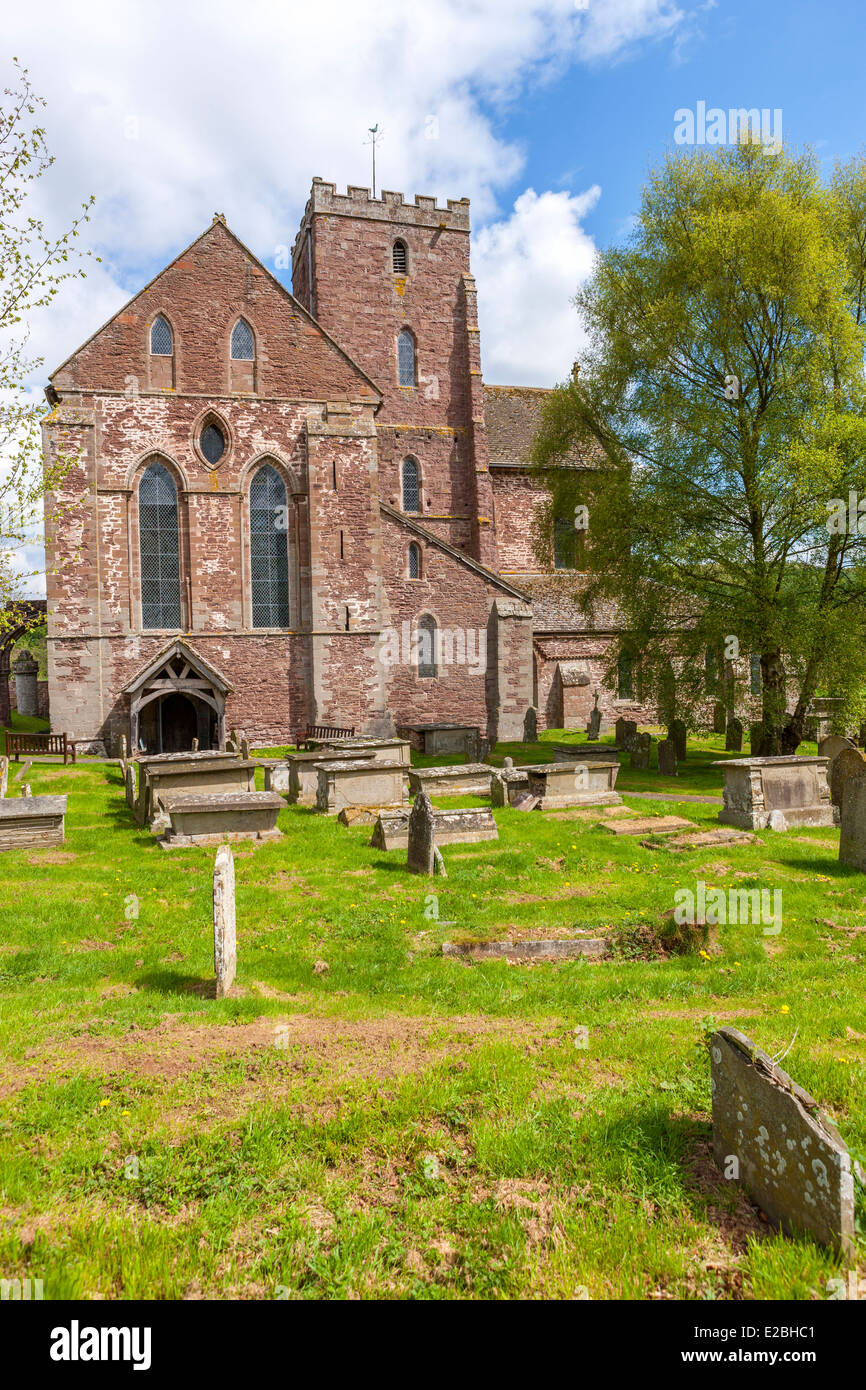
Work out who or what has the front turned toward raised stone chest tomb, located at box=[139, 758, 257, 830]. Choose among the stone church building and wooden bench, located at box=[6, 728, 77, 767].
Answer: the stone church building

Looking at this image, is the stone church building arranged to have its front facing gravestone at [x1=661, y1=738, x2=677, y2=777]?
no

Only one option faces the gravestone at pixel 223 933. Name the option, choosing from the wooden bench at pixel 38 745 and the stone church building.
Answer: the stone church building

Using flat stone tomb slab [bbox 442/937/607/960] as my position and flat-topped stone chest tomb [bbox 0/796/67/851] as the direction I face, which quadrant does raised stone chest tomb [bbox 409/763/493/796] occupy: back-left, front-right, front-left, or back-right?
front-right

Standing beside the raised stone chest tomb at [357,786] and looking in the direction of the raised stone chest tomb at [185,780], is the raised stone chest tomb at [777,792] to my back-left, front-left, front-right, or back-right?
back-left

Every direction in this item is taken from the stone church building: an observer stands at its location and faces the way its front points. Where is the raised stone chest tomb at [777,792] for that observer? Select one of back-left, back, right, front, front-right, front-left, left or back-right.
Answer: front-left

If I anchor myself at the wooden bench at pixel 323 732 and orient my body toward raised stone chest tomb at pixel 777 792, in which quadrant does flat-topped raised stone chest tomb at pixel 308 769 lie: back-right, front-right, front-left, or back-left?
front-right

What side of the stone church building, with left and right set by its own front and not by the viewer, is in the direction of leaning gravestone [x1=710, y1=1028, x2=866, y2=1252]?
front

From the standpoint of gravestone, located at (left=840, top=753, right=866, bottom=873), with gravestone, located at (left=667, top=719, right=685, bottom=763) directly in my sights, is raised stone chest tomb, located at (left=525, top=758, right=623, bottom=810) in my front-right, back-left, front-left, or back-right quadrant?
front-left

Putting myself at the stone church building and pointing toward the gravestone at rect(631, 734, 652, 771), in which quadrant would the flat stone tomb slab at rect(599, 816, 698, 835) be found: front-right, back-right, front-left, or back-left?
front-right

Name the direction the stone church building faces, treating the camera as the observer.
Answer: facing the viewer

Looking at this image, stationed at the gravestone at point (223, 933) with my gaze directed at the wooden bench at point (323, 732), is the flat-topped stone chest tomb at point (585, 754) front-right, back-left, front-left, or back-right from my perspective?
front-right

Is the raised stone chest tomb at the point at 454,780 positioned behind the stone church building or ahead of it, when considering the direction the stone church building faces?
ahead
